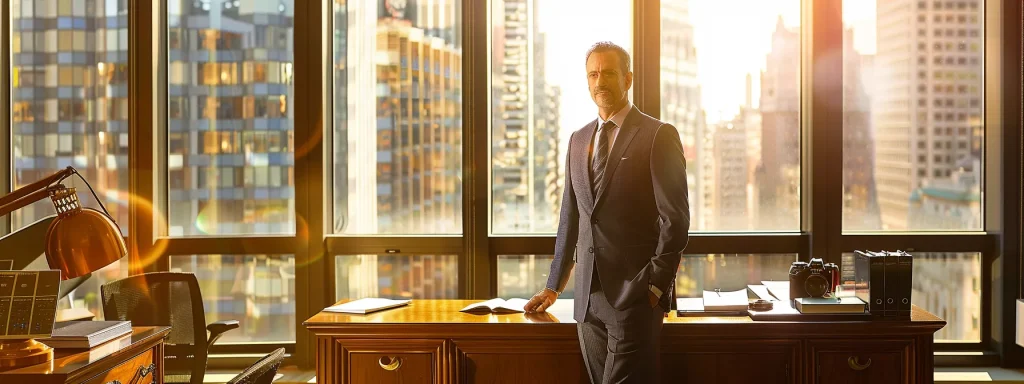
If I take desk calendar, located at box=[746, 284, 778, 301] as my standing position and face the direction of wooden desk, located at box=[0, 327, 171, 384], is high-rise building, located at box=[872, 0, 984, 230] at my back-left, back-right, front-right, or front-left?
back-right

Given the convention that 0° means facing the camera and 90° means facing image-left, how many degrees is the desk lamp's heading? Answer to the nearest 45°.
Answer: approximately 270°

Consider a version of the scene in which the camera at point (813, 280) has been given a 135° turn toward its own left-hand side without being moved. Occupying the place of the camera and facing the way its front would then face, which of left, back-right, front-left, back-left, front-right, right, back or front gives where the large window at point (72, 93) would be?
back-left

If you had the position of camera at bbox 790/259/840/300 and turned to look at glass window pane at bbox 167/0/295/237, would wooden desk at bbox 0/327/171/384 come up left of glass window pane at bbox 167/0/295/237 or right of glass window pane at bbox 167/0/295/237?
left

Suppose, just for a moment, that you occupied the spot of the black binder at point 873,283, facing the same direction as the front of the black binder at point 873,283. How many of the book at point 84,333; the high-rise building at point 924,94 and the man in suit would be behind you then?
1

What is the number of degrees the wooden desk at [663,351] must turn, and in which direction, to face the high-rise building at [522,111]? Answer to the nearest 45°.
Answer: approximately 135° to its right

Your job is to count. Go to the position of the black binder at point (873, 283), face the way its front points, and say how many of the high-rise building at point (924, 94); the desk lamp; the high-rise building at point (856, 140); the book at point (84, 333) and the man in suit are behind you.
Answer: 2

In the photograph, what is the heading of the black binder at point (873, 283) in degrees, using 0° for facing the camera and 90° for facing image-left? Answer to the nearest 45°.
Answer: approximately 0°

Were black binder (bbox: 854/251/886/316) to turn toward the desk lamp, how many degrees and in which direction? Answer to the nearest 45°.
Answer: approximately 45° to its right

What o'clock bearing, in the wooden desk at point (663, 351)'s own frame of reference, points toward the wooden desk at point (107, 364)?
the wooden desk at point (107, 364) is roughly at 2 o'clock from the wooden desk at point (663, 351).

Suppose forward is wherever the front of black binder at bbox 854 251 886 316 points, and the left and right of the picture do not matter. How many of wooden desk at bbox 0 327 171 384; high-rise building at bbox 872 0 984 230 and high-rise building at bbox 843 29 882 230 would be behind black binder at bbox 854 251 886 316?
2

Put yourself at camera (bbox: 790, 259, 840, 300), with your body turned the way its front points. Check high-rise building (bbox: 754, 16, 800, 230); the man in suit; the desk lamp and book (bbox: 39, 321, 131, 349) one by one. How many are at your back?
1

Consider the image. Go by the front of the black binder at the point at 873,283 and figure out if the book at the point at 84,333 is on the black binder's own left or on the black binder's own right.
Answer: on the black binder's own right

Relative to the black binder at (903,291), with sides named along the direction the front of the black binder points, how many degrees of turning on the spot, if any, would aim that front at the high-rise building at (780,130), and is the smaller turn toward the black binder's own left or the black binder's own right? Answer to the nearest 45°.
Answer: approximately 135° to the black binder's own right
